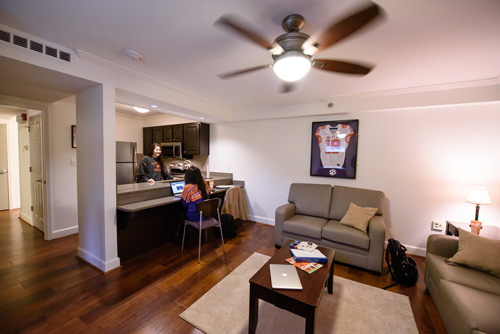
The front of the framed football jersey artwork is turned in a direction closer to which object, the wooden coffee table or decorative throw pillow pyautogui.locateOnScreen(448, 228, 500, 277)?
the wooden coffee table

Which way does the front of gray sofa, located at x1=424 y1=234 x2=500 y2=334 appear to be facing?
to the viewer's left

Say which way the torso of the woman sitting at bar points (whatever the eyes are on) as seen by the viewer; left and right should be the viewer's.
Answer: facing away from the viewer and to the left of the viewer

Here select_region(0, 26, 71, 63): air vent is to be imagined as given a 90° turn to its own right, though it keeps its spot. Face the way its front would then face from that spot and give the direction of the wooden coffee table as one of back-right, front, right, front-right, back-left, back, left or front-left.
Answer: left

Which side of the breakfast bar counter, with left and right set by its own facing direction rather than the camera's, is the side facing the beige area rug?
front

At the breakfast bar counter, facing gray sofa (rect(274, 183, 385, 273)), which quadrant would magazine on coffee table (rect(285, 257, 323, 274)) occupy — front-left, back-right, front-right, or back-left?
front-right

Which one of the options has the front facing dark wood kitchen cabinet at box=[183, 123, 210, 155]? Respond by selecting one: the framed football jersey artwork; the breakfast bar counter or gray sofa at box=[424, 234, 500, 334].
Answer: the gray sofa

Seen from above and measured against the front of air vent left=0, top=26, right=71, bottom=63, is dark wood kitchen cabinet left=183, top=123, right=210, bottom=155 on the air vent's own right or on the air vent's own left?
on the air vent's own left

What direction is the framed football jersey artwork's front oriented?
toward the camera

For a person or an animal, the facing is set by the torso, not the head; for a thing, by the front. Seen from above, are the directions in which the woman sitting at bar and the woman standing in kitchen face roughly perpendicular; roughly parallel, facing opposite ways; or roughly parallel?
roughly parallel, facing opposite ways

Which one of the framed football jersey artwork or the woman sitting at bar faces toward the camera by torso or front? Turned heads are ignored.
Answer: the framed football jersey artwork

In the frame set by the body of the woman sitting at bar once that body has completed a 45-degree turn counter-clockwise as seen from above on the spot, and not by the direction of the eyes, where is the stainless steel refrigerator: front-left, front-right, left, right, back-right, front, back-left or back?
front-right

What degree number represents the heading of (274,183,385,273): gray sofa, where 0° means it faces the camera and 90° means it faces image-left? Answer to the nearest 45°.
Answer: approximately 45°

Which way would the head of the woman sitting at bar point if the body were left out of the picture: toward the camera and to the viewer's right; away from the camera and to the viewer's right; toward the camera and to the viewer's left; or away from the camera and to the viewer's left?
away from the camera and to the viewer's left

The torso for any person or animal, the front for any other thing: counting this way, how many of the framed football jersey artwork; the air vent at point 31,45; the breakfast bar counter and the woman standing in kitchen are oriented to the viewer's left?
0

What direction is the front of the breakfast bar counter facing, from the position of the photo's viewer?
facing the viewer and to the right of the viewer

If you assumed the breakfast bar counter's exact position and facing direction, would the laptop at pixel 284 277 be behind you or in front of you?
in front
